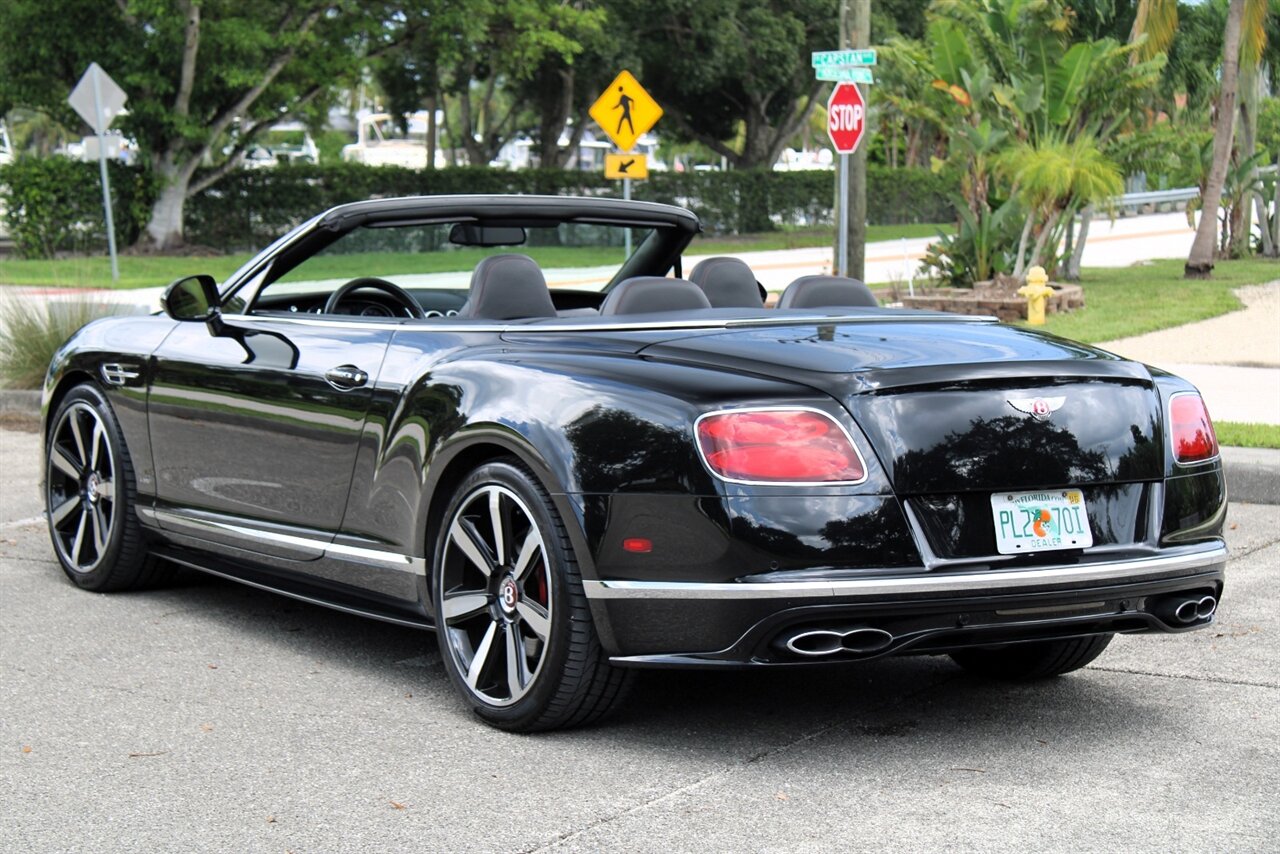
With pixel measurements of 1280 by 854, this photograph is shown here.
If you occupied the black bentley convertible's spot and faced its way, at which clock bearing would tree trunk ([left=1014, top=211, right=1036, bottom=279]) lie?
The tree trunk is roughly at 2 o'clock from the black bentley convertible.

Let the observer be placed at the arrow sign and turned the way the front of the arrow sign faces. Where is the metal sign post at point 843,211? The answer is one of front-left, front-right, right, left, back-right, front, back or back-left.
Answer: left

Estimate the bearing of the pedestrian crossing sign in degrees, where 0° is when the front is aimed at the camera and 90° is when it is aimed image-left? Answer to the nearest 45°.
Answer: approximately 0°

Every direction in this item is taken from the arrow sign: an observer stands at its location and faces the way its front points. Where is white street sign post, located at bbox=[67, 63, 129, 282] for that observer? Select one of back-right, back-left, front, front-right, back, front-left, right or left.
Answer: back-right

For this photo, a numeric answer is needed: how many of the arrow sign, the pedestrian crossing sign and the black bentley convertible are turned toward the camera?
2

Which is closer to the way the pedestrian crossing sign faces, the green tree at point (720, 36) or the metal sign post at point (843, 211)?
the metal sign post

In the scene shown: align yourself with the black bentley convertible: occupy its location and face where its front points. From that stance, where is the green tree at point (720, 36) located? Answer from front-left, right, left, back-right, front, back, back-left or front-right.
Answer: front-right

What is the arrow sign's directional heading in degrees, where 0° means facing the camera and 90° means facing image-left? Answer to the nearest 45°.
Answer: approximately 0°

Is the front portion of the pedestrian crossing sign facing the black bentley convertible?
yes

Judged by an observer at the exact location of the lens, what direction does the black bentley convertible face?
facing away from the viewer and to the left of the viewer

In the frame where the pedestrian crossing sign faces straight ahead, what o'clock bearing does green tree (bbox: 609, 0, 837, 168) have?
The green tree is roughly at 6 o'clock from the pedestrian crossing sign.
